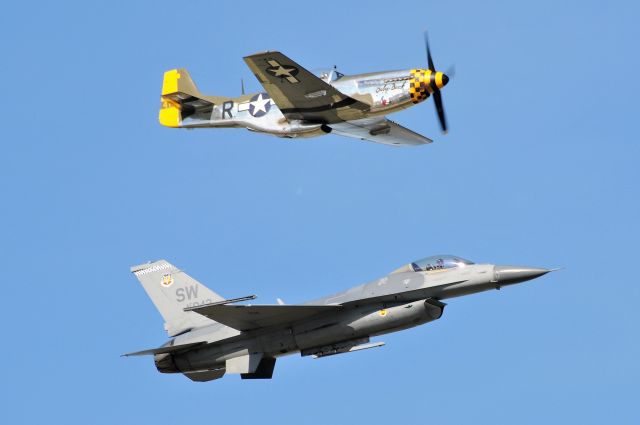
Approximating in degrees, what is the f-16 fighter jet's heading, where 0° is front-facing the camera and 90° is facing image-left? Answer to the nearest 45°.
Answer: approximately 270°
